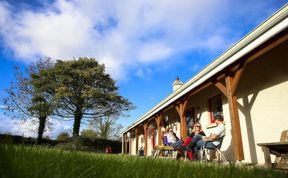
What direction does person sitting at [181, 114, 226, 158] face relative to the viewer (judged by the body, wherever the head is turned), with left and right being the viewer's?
facing to the left of the viewer

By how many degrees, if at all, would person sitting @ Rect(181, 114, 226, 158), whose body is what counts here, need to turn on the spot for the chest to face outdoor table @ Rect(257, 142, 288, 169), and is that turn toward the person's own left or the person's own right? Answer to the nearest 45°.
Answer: approximately 135° to the person's own left

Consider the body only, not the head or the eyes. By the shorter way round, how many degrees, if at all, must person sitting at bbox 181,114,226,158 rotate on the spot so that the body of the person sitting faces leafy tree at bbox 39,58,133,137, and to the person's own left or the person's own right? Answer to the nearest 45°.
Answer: approximately 45° to the person's own right
